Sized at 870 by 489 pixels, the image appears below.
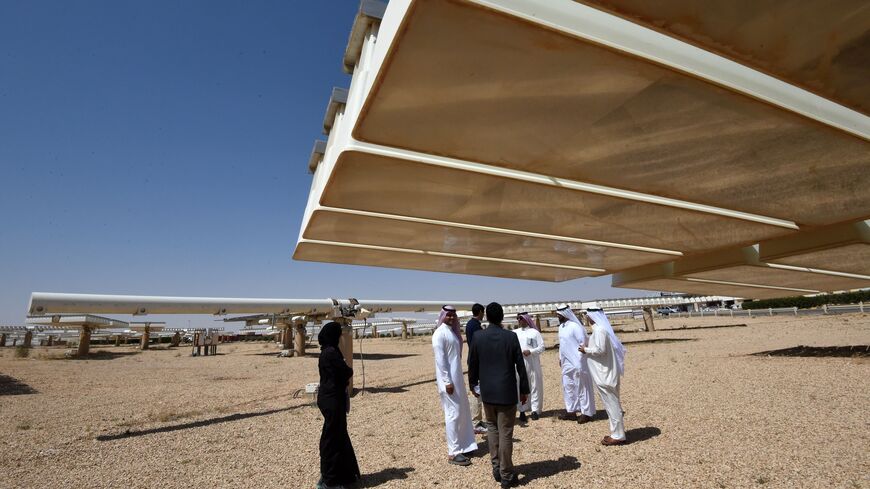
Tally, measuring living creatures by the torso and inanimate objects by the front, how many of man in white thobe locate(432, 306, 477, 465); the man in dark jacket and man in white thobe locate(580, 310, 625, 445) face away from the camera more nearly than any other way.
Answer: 1

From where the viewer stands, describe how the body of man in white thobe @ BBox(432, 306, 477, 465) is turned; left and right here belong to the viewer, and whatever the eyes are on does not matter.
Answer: facing the viewer and to the right of the viewer

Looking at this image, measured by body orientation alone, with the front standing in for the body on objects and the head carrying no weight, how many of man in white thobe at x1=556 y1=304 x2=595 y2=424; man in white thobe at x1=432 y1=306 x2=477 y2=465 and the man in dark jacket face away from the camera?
1

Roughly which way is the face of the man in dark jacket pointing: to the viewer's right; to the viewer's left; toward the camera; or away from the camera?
away from the camera

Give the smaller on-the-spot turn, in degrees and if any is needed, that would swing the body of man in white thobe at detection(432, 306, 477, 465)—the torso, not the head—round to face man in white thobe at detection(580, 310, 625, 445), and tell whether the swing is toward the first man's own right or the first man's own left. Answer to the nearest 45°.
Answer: approximately 45° to the first man's own left

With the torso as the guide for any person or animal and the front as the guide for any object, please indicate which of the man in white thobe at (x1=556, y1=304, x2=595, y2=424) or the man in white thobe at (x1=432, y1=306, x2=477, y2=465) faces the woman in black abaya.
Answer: the man in white thobe at (x1=556, y1=304, x2=595, y2=424)

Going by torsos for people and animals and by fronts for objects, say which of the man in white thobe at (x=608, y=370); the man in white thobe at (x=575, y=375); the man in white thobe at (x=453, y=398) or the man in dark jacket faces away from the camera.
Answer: the man in dark jacket

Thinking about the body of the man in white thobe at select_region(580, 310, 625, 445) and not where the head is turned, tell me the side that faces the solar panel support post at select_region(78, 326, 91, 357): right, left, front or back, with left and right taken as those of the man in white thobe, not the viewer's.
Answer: front

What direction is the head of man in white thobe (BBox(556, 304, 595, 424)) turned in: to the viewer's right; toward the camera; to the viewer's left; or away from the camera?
to the viewer's left

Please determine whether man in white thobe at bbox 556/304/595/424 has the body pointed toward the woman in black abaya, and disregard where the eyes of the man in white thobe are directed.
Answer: yes

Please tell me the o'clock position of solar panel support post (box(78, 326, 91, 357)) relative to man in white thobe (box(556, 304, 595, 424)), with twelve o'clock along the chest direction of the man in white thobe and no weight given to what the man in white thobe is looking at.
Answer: The solar panel support post is roughly at 2 o'clock from the man in white thobe.

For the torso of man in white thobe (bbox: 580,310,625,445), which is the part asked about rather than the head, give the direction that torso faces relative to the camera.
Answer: to the viewer's left

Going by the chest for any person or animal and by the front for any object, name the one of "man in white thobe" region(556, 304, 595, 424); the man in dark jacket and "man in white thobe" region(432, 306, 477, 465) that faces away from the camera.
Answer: the man in dark jacket

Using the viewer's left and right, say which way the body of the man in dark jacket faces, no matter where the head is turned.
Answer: facing away from the viewer

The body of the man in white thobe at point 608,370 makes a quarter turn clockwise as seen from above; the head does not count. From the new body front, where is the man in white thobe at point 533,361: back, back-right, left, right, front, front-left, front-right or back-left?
front-left

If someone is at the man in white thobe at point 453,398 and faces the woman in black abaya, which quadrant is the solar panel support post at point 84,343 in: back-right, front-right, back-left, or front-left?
front-right

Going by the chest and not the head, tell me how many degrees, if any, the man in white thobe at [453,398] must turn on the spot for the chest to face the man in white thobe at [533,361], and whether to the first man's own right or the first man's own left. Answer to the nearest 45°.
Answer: approximately 90° to the first man's own left
